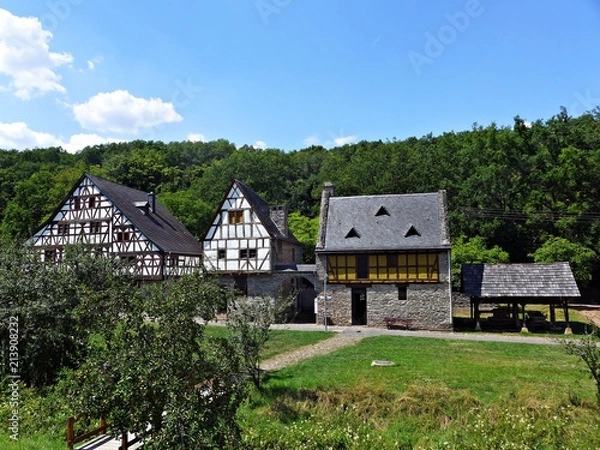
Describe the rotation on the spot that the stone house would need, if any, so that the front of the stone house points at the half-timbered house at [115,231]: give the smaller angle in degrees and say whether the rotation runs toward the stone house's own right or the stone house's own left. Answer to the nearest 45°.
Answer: approximately 90° to the stone house's own right

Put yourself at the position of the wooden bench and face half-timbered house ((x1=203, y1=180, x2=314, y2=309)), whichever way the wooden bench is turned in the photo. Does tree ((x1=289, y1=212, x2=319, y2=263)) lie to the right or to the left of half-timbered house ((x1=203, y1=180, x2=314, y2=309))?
right

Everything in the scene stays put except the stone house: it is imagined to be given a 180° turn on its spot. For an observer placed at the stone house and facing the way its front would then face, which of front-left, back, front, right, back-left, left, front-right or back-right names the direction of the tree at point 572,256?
front-right

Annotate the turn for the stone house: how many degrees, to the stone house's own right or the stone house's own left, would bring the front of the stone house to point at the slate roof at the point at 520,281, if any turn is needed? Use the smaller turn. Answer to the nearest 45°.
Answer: approximately 90° to the stone house's own left

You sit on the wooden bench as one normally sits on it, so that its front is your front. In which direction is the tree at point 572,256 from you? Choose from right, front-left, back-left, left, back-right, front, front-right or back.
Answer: back-left

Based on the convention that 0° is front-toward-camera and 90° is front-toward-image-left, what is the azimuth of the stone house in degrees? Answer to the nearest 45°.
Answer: approximately 0°

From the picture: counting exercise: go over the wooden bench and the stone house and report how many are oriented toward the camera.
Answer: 2

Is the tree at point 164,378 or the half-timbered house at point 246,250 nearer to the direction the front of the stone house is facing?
the tree

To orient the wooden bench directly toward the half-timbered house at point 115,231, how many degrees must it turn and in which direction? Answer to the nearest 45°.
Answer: approximately 90° to its right
